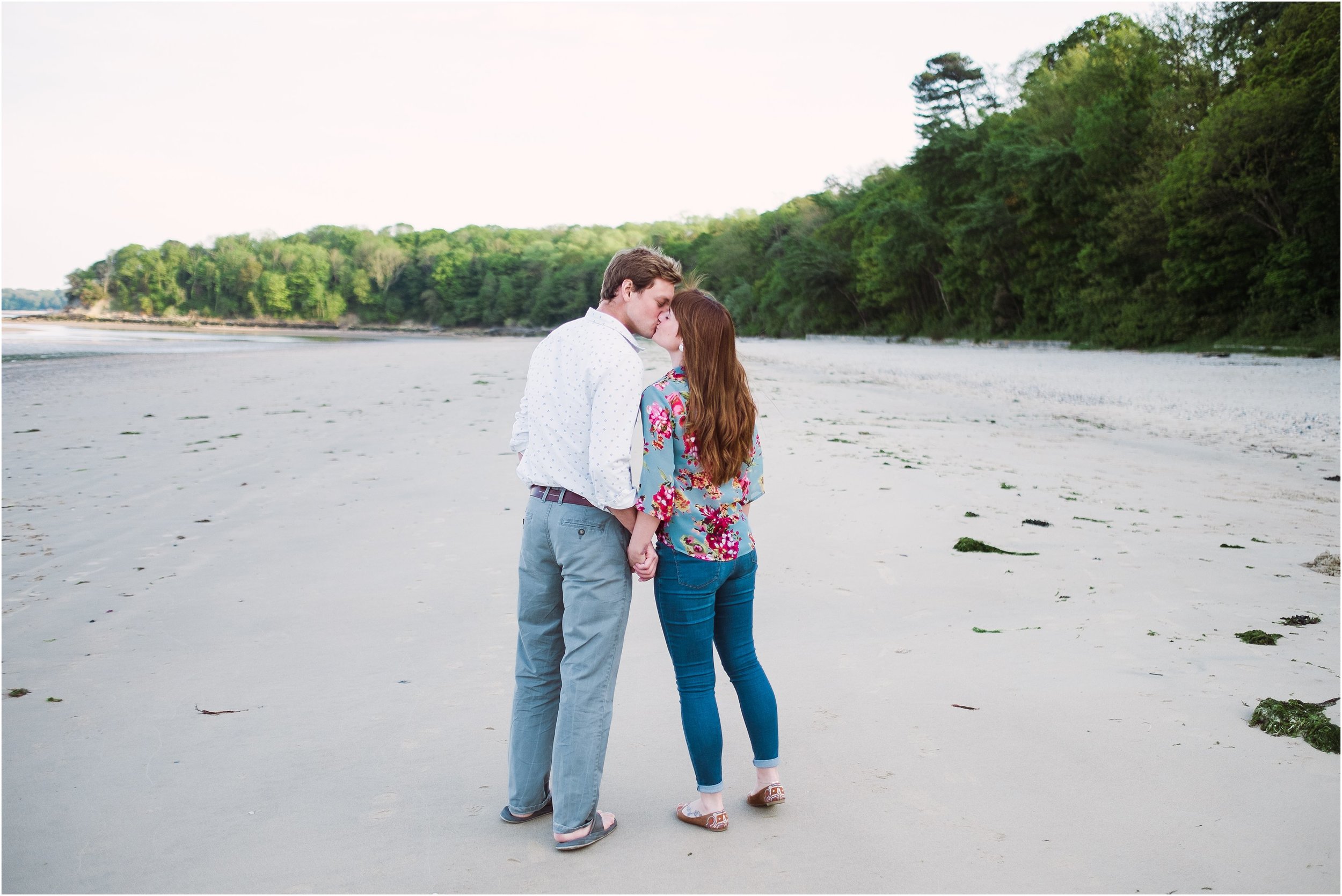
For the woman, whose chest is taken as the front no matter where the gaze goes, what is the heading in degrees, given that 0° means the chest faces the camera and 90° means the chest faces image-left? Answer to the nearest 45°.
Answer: approximately 135°

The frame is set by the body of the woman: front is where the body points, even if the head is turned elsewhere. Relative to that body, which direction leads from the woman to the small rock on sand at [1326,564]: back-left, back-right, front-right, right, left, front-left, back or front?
right

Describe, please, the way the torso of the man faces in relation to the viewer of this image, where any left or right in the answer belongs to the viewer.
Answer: facing away from the viewer and to the right of the viewer

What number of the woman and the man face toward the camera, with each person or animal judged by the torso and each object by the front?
0

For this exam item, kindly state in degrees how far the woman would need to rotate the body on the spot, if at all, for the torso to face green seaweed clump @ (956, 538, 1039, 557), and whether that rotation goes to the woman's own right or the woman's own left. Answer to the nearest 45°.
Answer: approximately 90° to the woman's own right

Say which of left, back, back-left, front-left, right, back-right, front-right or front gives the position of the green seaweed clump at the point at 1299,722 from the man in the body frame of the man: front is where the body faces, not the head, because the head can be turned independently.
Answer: front-right

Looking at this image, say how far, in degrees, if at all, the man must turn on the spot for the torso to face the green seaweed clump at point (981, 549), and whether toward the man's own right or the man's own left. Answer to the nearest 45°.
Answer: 0° — they already face it

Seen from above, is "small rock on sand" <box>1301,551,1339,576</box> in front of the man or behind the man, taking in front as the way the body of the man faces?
in front

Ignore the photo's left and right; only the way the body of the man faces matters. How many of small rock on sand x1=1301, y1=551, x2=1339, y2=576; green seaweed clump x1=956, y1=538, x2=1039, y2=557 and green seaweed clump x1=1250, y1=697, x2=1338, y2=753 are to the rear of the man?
0

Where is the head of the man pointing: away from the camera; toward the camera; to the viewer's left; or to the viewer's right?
to the viewer's right

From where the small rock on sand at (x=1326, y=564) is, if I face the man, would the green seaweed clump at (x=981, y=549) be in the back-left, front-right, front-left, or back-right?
front-right
